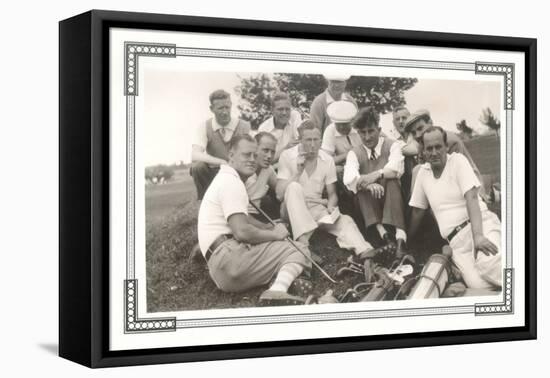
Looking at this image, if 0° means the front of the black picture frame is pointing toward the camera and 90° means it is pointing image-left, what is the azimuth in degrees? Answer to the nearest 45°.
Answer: approximately 315°
